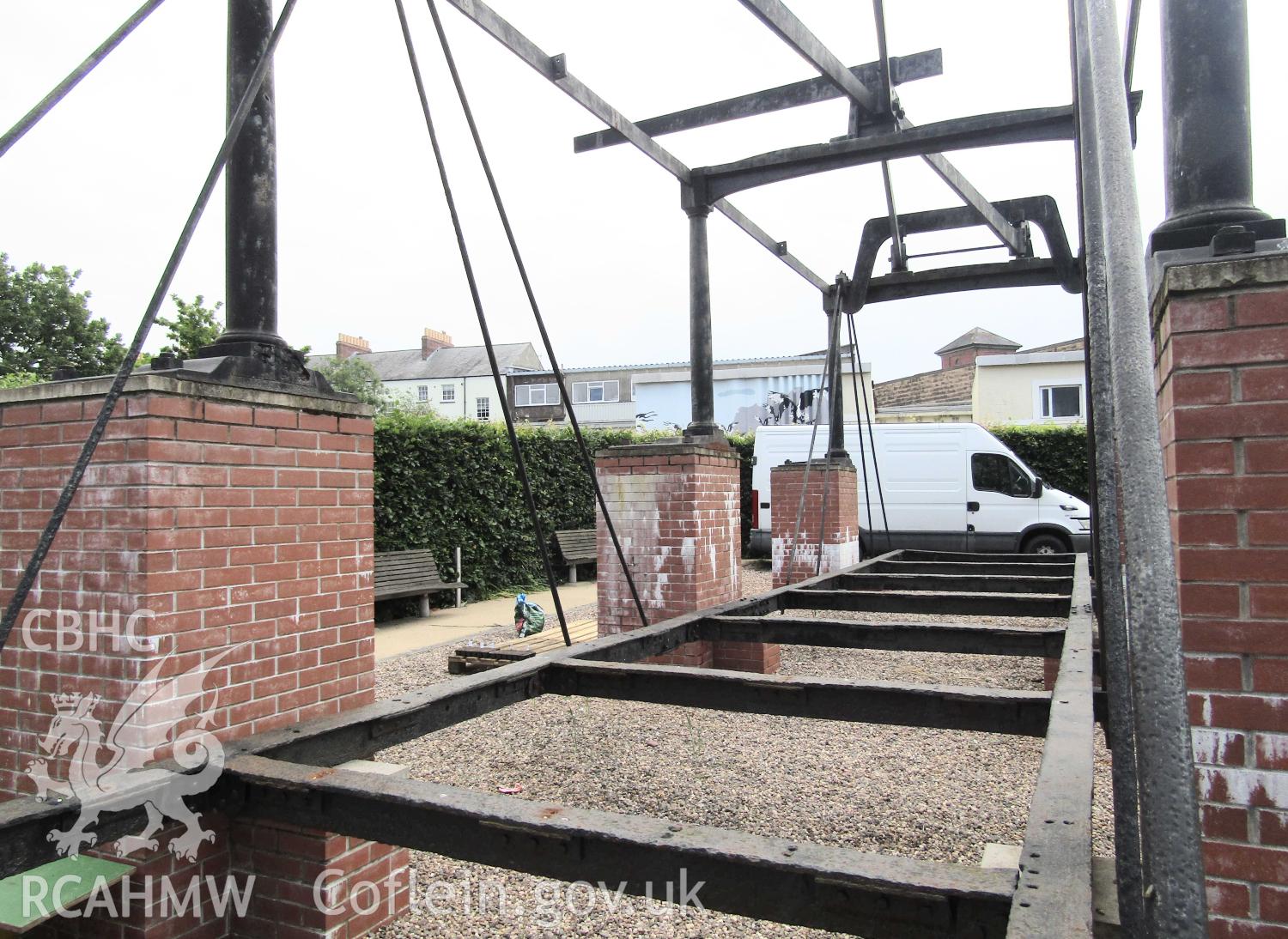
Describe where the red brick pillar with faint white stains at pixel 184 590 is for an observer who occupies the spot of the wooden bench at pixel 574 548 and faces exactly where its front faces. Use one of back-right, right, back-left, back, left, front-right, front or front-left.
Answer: front-right

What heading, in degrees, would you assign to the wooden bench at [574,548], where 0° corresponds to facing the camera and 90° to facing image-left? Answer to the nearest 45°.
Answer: approximately 315°

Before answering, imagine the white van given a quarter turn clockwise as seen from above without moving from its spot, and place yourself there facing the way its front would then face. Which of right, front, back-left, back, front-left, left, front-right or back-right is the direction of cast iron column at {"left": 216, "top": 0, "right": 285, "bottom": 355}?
front

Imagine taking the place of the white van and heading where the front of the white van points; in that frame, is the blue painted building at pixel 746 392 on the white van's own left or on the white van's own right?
on the white van's own left

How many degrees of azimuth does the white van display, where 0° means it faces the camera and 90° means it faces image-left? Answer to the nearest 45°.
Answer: approximately 270°
